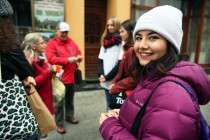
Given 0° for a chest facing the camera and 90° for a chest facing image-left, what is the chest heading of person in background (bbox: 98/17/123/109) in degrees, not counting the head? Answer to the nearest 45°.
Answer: approximately 45°

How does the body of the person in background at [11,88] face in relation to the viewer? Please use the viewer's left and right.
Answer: facing away from the viewer and to the right of the viewer

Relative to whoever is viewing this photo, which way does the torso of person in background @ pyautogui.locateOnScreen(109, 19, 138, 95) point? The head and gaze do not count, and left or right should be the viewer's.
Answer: facing to the left of the viewer

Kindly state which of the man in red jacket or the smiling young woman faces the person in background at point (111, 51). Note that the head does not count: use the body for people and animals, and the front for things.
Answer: the man in red jacket

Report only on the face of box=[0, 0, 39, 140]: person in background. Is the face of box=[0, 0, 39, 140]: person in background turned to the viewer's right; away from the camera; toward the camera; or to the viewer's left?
away from the camera

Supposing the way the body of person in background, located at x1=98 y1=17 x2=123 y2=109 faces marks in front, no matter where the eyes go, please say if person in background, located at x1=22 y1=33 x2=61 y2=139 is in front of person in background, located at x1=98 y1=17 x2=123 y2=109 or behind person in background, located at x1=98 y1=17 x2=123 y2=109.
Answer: in front

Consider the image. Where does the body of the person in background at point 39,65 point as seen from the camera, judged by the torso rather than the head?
to the viewer's right

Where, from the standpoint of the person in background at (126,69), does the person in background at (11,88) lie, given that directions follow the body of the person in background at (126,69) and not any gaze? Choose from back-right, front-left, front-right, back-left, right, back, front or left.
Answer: front-left

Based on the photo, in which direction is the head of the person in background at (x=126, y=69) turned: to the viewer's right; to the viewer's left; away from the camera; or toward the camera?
to the viewer's left

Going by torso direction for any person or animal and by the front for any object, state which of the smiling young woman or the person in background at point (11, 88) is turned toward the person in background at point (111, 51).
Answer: the person in background at point (11, 88)

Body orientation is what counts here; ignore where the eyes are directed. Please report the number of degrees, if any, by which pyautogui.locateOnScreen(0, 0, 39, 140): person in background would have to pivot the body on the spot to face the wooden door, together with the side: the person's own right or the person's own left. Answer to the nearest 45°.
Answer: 0° — they already face it

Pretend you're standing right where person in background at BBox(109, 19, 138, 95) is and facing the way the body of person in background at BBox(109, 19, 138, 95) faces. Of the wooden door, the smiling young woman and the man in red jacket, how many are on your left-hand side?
1
